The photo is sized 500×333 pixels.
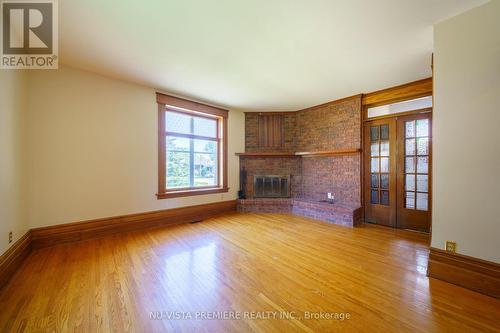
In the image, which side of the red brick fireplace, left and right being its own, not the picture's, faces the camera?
front

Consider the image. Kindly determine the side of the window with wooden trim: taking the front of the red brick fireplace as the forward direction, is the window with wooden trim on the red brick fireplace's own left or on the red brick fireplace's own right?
on the red brick fireplace's own right
